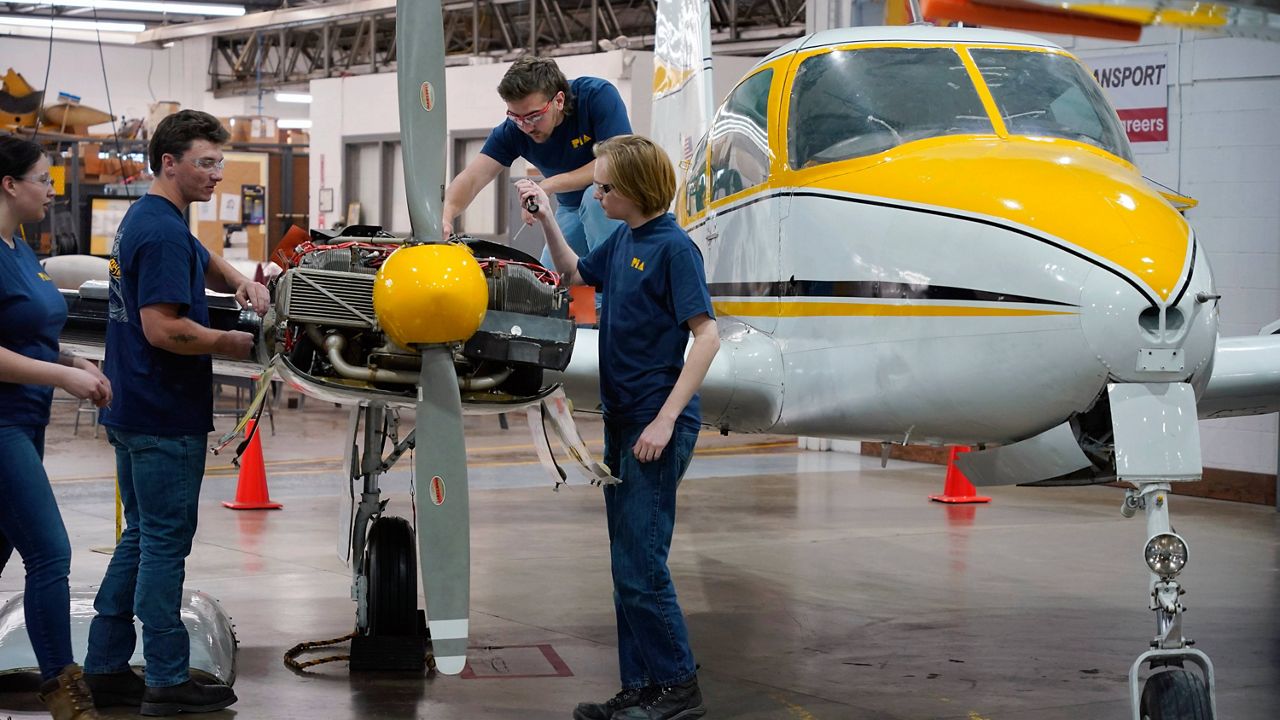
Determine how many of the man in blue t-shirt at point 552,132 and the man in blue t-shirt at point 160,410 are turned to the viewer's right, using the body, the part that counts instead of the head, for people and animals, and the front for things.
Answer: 1

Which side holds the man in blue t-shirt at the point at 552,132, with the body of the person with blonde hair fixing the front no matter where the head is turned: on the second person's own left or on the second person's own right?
on the second person's own right

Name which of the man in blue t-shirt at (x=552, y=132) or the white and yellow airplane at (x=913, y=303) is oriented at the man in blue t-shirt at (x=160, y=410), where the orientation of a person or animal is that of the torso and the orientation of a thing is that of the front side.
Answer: the man in blue t-shirt at (x=552, y=132)

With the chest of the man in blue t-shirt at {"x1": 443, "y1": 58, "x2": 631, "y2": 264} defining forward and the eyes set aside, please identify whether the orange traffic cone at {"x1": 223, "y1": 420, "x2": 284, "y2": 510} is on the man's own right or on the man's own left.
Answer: on the man's own right

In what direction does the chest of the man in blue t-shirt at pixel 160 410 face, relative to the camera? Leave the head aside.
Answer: to the viewer's right

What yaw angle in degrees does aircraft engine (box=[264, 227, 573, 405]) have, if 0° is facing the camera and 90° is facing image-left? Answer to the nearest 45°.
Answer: approximately 0°

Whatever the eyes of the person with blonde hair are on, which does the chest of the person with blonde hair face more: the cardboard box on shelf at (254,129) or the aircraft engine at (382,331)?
the aircraft engine

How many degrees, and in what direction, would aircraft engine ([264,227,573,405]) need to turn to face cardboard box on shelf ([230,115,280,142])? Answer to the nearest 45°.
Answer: approximately 180°

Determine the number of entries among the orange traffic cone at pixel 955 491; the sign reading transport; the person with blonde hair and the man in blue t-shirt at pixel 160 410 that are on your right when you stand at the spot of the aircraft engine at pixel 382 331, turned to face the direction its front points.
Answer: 1

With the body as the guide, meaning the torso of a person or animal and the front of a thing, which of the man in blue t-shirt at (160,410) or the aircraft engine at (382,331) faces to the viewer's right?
the man in blue t-shirt

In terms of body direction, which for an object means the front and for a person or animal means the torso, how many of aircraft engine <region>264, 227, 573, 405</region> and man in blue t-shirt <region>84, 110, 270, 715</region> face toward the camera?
1

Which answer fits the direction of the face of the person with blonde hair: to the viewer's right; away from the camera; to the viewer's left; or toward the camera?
to the viewer's left
